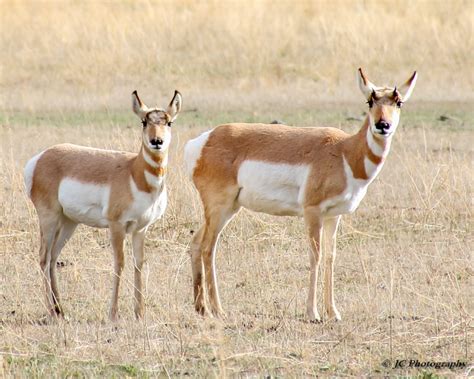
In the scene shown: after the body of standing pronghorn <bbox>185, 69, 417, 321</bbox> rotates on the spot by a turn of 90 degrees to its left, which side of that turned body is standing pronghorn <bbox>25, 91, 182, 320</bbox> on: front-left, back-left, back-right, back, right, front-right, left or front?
left

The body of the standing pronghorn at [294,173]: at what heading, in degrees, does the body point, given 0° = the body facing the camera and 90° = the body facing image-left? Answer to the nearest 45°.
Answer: approximately 270°

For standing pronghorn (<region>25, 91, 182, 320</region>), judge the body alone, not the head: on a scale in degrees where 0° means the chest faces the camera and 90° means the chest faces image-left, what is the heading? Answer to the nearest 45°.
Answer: approximately 315°
